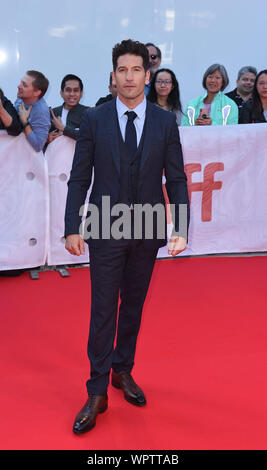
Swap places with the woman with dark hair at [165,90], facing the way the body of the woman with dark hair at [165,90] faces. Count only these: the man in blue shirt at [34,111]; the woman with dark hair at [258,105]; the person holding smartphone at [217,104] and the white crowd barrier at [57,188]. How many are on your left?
2

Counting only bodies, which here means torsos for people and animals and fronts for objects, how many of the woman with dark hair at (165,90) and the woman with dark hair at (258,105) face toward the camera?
2

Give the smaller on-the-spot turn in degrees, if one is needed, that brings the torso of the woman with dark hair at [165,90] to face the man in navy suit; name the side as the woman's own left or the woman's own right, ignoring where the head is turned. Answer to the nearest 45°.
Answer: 0° — they already face them

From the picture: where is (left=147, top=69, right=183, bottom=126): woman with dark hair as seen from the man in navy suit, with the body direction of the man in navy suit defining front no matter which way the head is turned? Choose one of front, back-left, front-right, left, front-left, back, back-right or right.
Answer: back

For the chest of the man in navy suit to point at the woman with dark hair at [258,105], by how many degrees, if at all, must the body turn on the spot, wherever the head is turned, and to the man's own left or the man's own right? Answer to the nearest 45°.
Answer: approximately 135° to the man's own left

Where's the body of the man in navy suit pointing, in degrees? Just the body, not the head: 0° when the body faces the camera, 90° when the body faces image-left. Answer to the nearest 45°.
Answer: approximately 0°

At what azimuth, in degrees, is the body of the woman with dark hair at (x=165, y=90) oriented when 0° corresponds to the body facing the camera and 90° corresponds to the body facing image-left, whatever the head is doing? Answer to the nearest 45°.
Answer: approximately 0°

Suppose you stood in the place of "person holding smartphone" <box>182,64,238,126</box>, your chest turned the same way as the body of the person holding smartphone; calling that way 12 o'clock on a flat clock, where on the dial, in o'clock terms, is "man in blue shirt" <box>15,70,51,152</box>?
The man in blue shirt is roughly at 2 o'clock from the person holding smartphone.
